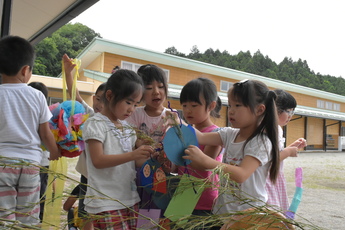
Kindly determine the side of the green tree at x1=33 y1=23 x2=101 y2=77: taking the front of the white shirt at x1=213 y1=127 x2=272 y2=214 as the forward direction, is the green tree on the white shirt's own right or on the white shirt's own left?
on the white shirt's own right

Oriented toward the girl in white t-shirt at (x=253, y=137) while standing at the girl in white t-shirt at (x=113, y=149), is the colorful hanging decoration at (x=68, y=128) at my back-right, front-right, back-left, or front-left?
back-left

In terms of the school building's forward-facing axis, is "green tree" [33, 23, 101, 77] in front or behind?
behind

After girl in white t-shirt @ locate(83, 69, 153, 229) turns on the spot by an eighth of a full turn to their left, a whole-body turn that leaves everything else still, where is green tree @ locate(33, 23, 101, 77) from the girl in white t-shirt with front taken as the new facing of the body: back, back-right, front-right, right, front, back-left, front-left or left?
left

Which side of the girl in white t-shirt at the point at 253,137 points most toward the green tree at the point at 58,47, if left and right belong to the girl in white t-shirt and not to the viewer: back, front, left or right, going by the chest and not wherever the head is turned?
right

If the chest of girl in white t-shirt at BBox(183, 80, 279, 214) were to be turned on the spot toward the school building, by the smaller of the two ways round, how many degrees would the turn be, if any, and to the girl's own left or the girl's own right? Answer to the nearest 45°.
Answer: approximately 135° to the girl's own right

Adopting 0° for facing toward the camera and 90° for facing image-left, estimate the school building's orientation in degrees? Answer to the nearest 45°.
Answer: approximately 315°

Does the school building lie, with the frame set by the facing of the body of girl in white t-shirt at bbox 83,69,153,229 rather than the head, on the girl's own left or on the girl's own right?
on the girl's own left
